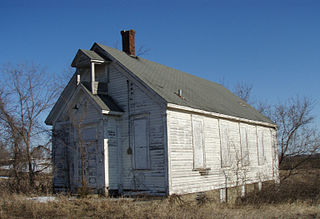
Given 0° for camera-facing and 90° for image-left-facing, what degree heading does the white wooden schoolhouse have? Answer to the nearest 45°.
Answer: approximately 45°
